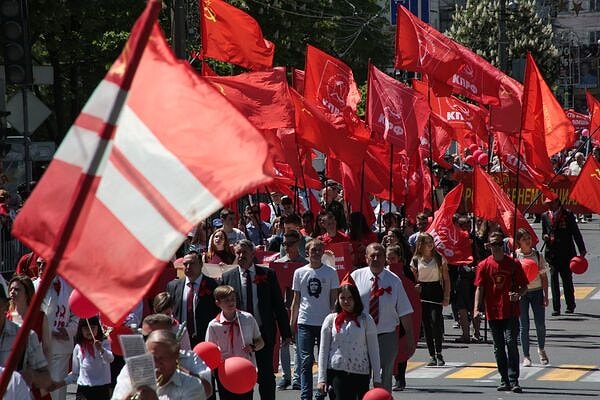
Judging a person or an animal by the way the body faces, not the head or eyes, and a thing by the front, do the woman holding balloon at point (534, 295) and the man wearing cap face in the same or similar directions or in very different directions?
same or similar directions

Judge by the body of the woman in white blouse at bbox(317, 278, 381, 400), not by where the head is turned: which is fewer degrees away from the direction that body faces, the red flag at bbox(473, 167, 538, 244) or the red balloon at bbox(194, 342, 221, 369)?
the red balloon

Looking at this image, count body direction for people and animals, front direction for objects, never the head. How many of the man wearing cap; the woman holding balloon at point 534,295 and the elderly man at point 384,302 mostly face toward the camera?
3

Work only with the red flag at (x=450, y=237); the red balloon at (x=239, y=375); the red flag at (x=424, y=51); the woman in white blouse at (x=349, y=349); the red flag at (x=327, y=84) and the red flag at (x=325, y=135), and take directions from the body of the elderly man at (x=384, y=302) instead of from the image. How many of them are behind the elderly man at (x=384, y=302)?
4

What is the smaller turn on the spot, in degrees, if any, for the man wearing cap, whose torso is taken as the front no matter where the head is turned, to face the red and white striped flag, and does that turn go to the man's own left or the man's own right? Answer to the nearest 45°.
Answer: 0° — they already face it

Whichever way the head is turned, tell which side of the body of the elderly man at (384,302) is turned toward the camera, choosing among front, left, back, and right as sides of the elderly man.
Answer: front

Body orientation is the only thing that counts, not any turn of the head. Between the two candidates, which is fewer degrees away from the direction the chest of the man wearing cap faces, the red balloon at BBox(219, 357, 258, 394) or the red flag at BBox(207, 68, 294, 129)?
the red balloon

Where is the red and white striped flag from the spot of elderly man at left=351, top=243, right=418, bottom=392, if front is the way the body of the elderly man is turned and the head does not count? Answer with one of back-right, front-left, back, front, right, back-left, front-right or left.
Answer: front

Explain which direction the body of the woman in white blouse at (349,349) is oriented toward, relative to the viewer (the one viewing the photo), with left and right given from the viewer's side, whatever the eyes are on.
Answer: facing the viewer

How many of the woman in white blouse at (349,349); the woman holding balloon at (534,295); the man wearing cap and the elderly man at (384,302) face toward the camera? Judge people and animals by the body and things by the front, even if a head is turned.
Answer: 4

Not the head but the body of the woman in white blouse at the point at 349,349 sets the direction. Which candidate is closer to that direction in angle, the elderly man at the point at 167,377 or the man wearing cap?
the elderly man

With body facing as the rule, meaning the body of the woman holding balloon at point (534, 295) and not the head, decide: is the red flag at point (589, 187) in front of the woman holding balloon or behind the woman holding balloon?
behind

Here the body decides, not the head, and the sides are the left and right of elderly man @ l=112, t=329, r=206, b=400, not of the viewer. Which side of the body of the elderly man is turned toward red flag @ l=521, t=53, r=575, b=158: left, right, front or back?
back

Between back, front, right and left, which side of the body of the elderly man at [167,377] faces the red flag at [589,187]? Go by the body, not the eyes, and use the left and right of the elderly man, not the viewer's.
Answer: back

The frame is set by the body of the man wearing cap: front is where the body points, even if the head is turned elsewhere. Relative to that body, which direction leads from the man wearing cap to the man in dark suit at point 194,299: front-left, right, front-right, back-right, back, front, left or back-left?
front-right

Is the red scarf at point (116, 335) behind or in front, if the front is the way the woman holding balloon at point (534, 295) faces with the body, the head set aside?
in front
